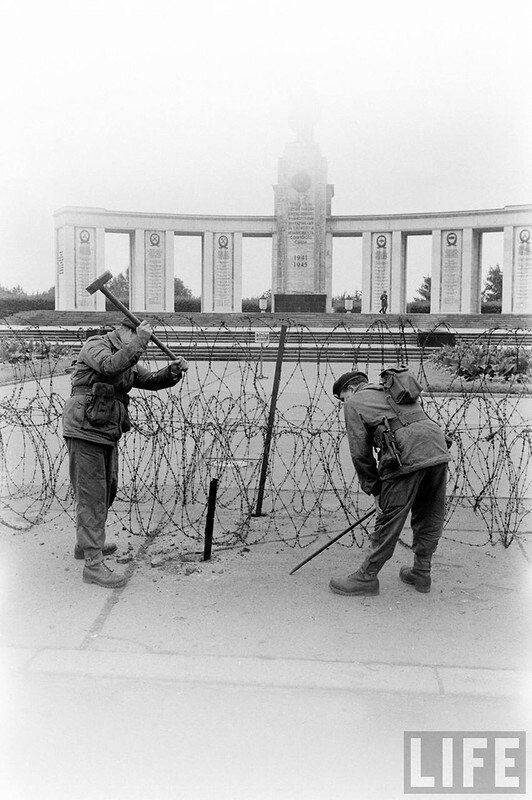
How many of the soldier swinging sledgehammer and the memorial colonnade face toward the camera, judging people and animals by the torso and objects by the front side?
1

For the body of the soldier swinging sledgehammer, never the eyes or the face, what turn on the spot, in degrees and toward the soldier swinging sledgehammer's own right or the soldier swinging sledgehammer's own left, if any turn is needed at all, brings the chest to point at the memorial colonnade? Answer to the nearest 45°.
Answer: approximately 90° to the soldier swinging sledgehammer's own left

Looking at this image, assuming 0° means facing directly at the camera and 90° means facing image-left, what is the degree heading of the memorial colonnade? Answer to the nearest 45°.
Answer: approximately 0°

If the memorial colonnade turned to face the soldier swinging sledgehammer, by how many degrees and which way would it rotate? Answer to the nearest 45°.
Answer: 0° — it already faces them

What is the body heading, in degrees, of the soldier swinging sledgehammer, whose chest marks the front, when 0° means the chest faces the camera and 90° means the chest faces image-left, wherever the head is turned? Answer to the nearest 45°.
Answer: approximately 270°
